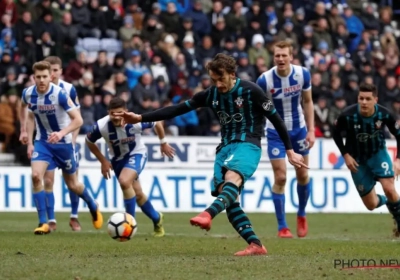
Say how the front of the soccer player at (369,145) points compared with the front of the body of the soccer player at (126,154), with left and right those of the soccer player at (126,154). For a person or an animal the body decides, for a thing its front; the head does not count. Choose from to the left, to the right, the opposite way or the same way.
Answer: the same way

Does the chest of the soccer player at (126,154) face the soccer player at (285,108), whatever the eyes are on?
no

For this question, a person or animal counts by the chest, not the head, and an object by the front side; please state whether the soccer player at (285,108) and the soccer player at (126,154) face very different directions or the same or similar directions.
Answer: same or similar directions

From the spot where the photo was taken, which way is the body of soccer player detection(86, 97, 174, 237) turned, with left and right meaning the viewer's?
facing the viewer

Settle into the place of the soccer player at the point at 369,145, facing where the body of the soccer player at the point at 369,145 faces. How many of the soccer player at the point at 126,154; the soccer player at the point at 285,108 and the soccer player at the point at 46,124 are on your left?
0

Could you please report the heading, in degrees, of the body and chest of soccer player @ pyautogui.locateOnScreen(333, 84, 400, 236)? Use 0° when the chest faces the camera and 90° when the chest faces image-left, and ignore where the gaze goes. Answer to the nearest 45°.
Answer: approximately 0°

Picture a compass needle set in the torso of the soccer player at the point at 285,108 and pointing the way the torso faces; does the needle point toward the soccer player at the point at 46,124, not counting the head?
no

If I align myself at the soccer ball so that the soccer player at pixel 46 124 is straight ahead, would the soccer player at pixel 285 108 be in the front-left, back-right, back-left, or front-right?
front-right

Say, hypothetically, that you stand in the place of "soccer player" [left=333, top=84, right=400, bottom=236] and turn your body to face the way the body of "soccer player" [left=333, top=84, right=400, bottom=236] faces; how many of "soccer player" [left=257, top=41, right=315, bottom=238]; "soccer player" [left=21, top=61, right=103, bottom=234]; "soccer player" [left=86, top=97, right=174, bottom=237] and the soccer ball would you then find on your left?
0

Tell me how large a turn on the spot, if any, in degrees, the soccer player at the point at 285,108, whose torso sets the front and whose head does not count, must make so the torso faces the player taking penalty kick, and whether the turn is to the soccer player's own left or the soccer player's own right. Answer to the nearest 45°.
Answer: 0° — they already face them

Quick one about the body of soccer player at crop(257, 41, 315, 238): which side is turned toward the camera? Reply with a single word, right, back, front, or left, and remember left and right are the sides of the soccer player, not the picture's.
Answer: front

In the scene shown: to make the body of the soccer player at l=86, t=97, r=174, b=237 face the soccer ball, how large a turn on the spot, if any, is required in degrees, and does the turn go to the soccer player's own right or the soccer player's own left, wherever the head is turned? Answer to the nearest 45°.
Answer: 0° — they already face it

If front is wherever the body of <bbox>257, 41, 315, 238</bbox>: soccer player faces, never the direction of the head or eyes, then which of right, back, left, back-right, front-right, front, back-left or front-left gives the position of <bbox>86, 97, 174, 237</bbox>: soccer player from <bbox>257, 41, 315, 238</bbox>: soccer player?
right
